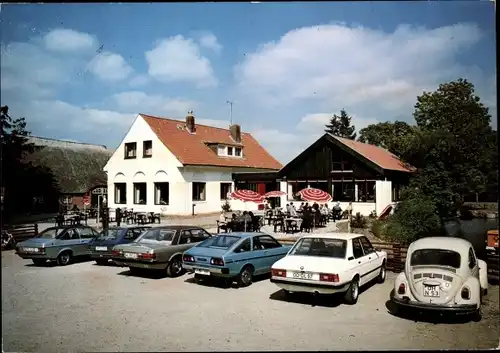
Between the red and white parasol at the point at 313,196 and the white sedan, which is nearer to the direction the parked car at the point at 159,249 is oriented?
the red and white parasol

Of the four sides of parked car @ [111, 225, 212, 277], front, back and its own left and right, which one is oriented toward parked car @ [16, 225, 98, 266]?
left

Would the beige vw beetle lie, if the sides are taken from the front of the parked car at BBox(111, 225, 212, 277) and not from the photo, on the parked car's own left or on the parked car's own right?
on the parked car's own right

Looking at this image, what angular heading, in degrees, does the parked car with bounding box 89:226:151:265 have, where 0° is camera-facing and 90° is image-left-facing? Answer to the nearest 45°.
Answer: approximately 225°

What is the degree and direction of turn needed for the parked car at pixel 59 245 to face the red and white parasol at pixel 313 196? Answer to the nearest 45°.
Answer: approximately 45° to its right

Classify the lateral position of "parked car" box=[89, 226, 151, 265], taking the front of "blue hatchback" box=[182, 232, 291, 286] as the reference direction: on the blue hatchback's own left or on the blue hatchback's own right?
on the blue hatchback's own left

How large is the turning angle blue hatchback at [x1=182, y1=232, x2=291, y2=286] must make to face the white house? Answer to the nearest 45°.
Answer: approximately 45° to its left

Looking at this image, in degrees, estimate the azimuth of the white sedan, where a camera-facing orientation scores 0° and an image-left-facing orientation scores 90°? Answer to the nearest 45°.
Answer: approximately 225°

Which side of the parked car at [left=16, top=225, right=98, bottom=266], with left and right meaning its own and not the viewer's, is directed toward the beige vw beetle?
right
